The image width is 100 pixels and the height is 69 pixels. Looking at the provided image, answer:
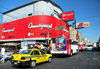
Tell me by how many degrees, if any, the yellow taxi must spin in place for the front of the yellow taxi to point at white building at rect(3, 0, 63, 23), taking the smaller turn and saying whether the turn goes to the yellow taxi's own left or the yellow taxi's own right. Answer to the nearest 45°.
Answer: approximately 135° to the yellow taxi's own right

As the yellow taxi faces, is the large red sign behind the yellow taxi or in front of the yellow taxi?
behind

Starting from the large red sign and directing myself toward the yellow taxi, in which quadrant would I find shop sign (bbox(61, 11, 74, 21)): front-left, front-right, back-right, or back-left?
back-left

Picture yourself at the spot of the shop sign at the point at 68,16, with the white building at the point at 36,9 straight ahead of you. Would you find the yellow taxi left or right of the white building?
left
